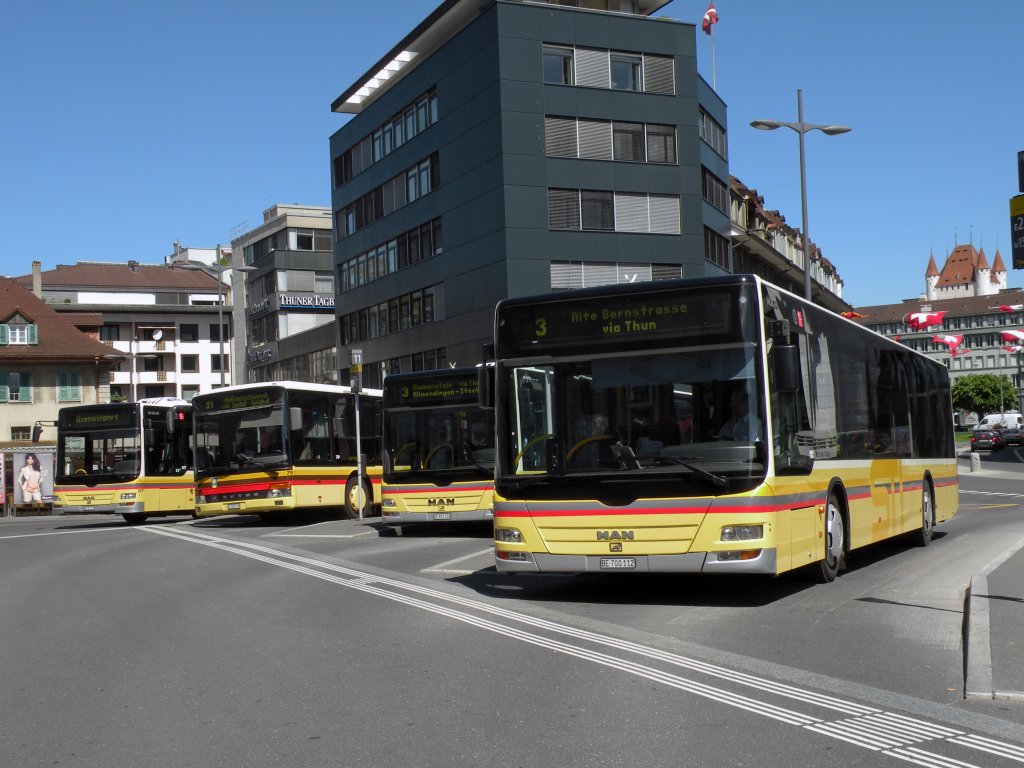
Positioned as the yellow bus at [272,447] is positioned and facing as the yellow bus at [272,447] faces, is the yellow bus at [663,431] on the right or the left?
on its left

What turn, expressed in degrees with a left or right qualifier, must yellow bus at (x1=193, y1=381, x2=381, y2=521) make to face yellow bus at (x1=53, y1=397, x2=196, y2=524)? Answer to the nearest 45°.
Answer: approximately 90° to its right

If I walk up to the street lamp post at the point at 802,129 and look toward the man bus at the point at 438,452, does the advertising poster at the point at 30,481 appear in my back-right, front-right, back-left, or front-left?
front-right

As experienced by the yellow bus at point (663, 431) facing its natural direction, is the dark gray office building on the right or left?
on its right

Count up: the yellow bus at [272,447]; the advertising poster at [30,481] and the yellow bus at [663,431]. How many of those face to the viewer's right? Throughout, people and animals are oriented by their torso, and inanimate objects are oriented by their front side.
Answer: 0

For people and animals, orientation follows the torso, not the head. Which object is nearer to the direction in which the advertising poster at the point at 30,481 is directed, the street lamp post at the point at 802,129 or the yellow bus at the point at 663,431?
the yellow bus

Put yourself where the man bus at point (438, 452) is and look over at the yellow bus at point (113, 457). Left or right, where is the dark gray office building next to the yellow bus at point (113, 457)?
right

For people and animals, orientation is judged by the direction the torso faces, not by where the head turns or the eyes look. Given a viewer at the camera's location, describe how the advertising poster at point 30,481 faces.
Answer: facing the viewer

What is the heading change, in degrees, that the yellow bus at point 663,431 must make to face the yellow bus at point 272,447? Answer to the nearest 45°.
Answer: approximately 90° to its right

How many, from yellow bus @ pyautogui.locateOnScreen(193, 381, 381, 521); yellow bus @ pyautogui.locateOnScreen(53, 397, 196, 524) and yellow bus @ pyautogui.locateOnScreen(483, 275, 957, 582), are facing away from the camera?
0

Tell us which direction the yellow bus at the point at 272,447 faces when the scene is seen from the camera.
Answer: facing the viewer and to the left of the viewer

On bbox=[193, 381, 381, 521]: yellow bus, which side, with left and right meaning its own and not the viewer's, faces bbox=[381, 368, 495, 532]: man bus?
left

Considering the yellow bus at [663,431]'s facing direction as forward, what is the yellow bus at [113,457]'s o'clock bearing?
the yellow bus at [113,457] is roughly at 3 o'clock from the yellow bus at [663,431].

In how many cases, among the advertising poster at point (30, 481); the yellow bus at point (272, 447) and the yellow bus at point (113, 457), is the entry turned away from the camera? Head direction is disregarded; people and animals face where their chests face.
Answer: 0

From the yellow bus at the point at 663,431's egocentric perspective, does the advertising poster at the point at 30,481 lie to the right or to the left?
on its right
